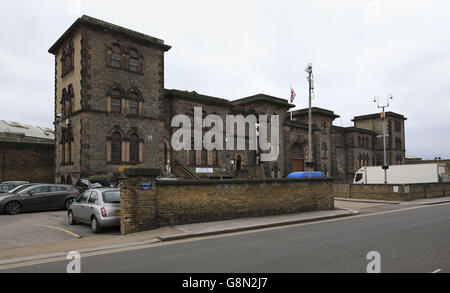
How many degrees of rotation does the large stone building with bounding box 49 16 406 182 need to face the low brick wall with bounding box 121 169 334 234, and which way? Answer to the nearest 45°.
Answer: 0° — it already faces it

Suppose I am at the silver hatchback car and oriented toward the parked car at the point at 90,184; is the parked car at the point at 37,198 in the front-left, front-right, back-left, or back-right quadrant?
front-left

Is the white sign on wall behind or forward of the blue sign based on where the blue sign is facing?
behind

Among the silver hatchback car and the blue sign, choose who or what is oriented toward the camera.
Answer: the blue sign

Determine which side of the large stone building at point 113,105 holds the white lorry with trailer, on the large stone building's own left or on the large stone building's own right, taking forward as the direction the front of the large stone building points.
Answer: on the large stone building's own left

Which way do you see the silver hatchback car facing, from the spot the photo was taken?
facing away from the viewer and to the left of the viewer

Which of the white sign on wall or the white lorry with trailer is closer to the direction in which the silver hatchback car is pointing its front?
the white sign on wall

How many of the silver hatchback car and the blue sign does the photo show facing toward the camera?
1

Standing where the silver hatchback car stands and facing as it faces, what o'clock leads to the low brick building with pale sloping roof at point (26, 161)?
The low brick building with pale sloping roof is roughly at 1 o'clock from the silver hatchback car.

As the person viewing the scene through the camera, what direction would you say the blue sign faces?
facing the viewer

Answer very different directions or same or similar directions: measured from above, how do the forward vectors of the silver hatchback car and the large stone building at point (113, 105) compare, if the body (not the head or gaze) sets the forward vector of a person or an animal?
very different directions

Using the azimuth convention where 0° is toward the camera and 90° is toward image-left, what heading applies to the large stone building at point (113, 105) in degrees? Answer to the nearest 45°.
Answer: approximately 315°

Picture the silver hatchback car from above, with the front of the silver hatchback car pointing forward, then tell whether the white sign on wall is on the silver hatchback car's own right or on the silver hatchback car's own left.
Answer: on the silver hatchback car's own right

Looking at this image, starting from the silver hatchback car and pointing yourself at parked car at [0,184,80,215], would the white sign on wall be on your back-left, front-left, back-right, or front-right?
front-right
